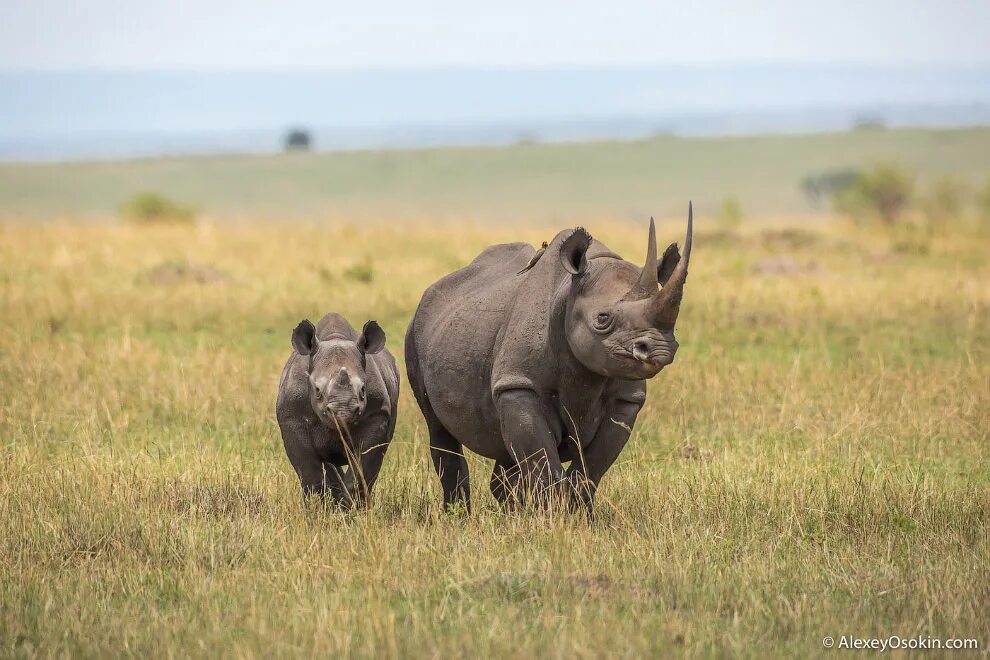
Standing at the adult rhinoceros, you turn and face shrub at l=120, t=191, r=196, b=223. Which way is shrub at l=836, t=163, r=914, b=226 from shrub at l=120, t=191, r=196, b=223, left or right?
right

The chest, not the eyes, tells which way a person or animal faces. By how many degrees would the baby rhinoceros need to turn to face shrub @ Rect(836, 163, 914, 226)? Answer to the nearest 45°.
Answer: approximately 135° to its left

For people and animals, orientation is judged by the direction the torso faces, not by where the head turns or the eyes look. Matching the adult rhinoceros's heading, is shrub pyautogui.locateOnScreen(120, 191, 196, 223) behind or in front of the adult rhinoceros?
behind

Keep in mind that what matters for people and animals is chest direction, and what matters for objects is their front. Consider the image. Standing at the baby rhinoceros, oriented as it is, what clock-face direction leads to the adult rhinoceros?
The adult rhinoceros is roughly at 10 o'clock from the baby rhinoceros.

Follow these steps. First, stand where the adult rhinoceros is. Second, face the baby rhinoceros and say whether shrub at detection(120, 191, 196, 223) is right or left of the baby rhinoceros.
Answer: right

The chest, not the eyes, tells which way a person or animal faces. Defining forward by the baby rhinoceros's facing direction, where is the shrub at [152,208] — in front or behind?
behind

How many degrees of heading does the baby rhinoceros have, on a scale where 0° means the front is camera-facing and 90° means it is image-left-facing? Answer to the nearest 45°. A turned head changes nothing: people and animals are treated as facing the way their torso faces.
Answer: approximately 0°

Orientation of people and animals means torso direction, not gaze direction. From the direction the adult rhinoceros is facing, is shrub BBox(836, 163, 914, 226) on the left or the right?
on its left

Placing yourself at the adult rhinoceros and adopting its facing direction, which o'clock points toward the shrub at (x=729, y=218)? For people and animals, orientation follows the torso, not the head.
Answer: The shrub is roughly at 8 o'clock from the adult rhinoceros.

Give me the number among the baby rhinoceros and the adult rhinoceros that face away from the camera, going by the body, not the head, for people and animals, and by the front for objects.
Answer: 0

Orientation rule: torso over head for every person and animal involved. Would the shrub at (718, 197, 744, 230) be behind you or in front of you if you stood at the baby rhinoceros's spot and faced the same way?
behind

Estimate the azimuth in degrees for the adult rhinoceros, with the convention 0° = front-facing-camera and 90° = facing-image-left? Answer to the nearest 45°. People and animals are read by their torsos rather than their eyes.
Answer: approximately 315°
